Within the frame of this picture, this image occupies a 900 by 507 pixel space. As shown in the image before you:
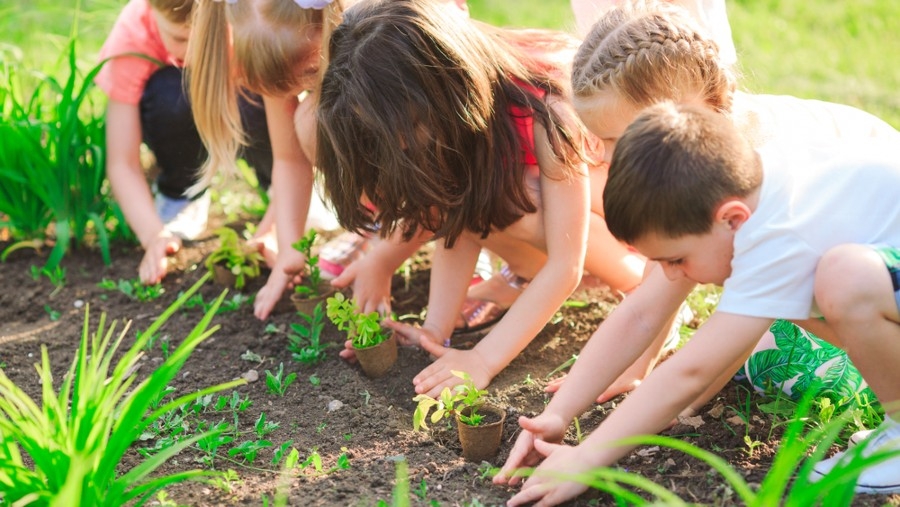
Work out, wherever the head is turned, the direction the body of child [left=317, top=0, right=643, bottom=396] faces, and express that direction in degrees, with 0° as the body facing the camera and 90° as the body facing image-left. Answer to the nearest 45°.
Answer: approximately 45°

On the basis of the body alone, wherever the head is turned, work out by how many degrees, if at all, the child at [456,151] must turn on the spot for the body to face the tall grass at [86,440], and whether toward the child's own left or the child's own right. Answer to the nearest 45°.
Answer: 0° — they already face it

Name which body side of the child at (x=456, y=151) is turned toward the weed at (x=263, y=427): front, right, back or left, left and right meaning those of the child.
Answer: front

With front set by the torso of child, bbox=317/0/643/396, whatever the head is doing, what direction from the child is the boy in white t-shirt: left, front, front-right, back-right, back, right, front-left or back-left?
left

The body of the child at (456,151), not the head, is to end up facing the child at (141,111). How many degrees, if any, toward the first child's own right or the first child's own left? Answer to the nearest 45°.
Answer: approximately 90° to the first child's own right

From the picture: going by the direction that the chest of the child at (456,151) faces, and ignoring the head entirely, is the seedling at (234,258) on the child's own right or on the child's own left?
on the child's own right

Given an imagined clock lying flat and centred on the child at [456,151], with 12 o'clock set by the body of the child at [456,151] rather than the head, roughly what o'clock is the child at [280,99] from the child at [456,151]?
the child at [280,99] is roughly at 3 o'clock from the child at [456,151].

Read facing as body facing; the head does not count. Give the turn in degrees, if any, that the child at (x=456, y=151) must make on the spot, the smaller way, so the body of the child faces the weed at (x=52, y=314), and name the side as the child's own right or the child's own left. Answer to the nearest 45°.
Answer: approximately 45° to the child's own right
